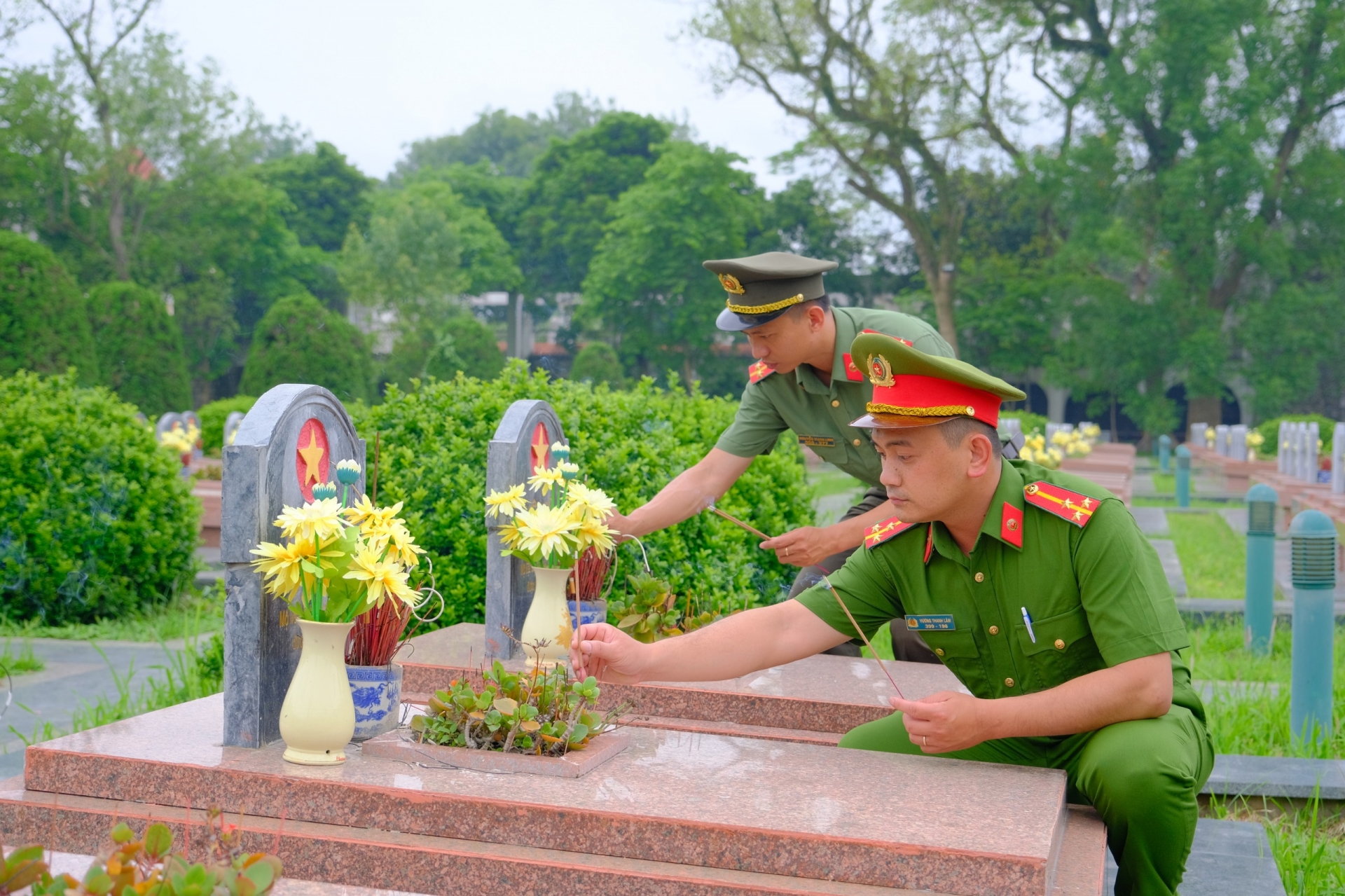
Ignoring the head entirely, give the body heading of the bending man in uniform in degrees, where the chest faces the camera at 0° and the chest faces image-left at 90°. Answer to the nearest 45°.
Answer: approximately 45°

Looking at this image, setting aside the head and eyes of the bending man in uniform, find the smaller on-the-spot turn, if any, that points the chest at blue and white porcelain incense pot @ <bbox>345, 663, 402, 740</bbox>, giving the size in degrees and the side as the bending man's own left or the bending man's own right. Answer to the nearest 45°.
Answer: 0° — they already face it

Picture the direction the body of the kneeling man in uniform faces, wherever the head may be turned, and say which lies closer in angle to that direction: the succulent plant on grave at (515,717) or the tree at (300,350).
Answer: the succulent plant on grave

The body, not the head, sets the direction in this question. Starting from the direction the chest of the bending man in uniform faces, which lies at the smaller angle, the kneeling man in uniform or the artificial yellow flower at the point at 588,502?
the artificial yellow flower

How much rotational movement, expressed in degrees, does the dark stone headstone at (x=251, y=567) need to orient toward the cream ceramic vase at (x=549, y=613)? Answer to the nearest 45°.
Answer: approximately 90° to its left

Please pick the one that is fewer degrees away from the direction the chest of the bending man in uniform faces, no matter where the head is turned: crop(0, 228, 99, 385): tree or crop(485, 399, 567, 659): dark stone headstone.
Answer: the dark stone headstone

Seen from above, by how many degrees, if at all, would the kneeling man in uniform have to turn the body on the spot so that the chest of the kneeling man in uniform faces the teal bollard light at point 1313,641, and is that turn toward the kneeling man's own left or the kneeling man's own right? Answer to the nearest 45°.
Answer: approximately 180°

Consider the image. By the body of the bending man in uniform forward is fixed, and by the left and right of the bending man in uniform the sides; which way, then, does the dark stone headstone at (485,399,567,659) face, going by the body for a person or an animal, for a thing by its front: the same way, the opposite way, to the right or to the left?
to the left

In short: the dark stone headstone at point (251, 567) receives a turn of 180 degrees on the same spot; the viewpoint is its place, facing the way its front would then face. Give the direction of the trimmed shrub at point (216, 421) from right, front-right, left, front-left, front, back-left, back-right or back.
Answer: front-right

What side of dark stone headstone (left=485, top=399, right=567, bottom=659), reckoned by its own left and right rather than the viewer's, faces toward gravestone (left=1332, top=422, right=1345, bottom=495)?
left
